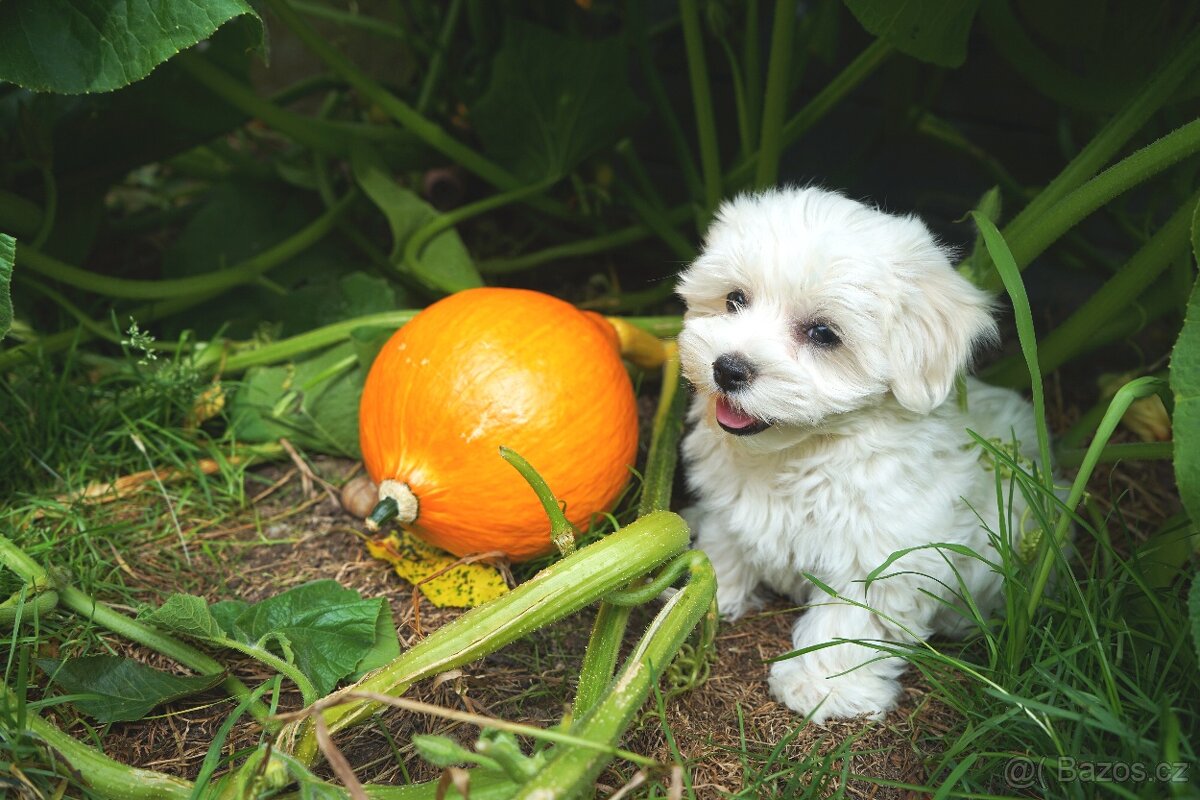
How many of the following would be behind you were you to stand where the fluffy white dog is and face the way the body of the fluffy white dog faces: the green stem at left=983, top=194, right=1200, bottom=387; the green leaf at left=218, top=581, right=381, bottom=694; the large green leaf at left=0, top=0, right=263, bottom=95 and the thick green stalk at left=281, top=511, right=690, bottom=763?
1

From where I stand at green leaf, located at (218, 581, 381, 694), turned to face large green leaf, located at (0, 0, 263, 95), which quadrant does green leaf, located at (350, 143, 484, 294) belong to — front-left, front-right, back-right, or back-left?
front-right

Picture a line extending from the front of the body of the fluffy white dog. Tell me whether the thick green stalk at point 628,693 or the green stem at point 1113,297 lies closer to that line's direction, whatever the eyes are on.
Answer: the thick green stalk

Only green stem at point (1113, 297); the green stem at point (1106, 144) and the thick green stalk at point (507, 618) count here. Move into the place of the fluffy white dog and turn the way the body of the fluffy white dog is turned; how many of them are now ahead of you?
1

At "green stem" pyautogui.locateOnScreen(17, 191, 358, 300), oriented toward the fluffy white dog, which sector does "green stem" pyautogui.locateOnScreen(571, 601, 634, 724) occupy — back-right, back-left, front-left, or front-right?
front-right

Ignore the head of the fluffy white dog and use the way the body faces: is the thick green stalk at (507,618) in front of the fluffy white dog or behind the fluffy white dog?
in front

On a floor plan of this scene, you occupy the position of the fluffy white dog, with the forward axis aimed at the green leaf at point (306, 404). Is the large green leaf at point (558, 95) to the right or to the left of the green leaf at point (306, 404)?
right

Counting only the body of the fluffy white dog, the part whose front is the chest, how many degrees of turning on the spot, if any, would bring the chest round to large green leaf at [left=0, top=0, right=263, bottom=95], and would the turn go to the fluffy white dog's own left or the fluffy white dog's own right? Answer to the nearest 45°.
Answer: approximately 45° to the fluffy white dog's own right

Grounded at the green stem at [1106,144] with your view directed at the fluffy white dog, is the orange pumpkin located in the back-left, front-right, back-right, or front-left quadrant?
front-right

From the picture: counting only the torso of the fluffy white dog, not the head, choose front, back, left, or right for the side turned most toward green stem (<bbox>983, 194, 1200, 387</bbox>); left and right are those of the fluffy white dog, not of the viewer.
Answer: back

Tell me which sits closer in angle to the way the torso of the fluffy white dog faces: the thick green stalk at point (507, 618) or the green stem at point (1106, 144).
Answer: the thick green stalk

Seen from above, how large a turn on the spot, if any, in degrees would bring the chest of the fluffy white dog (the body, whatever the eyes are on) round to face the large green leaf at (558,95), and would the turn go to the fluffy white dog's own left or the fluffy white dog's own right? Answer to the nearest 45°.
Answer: approximately 90° to the fluffy white dog's own right
